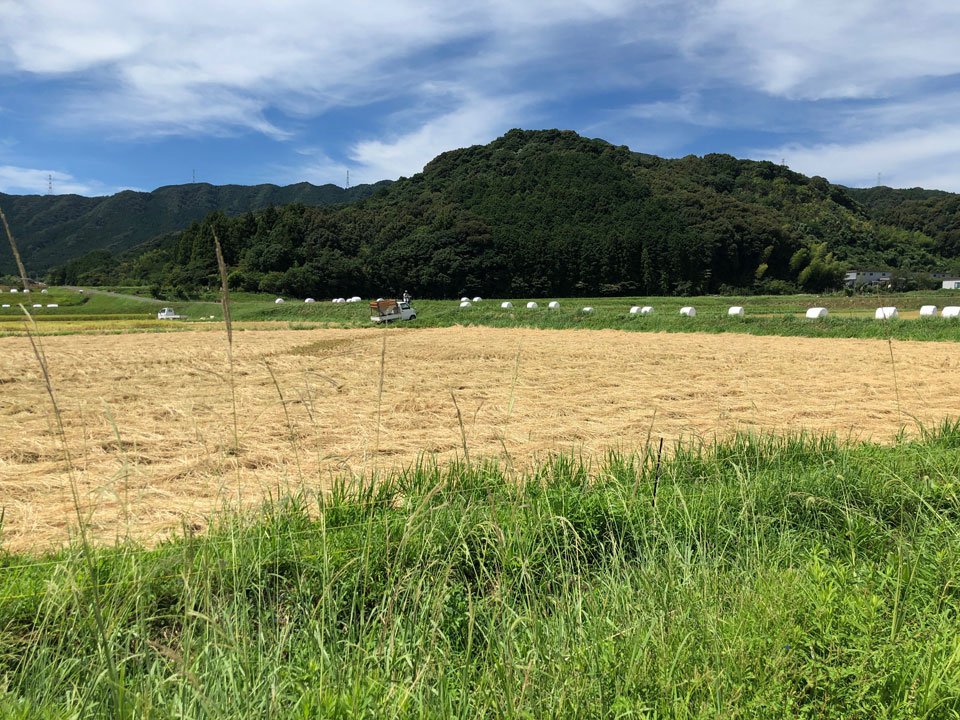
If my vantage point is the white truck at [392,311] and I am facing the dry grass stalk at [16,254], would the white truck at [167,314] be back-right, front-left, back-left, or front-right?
back-right

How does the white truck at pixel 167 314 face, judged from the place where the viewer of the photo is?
facing to the left of the viewer

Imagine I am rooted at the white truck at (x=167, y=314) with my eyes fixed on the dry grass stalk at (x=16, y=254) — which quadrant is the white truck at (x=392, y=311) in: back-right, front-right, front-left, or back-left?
front-left

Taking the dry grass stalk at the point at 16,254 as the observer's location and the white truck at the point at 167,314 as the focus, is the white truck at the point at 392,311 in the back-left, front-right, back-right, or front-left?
front-right

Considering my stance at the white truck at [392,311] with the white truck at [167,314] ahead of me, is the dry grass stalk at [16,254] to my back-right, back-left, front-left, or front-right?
back-left

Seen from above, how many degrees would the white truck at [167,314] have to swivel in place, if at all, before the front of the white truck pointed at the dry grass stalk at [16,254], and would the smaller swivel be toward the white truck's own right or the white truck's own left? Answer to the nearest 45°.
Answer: approximately 90° to the white truck's own left

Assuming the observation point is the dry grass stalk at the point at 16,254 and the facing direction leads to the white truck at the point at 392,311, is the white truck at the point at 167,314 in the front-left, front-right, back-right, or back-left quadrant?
front-left
